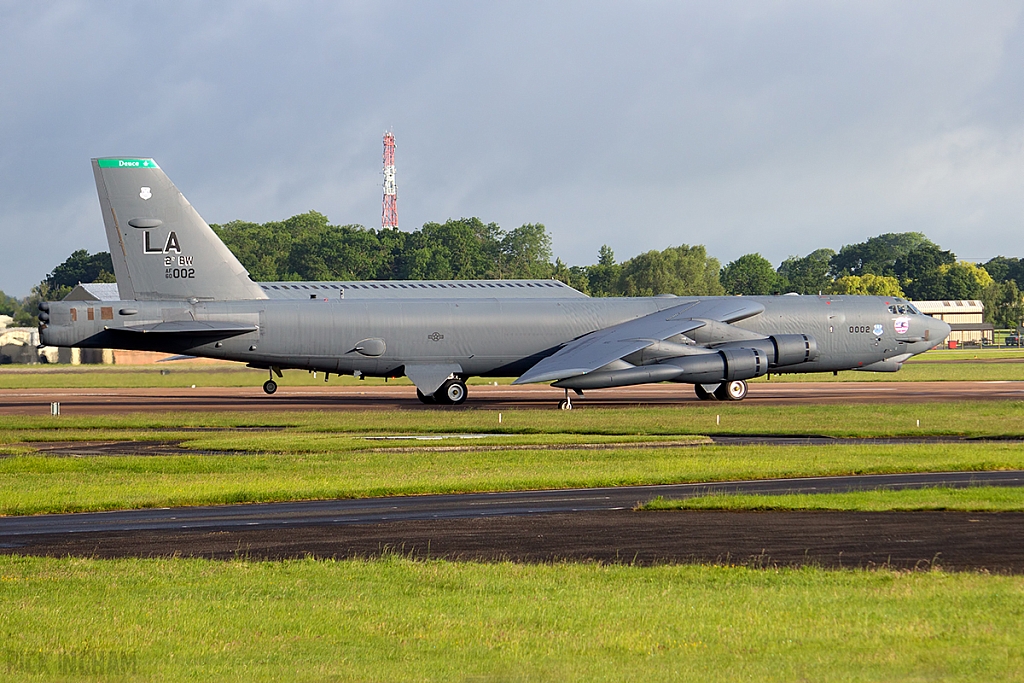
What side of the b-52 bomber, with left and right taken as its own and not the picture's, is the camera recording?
right
